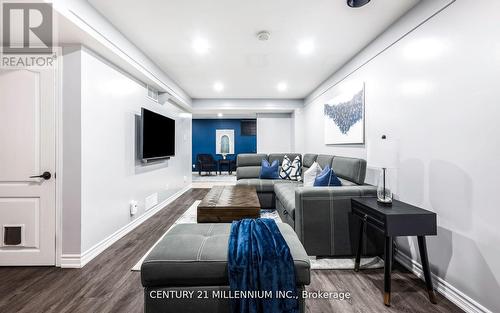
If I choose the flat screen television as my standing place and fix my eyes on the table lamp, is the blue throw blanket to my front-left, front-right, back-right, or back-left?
front-right

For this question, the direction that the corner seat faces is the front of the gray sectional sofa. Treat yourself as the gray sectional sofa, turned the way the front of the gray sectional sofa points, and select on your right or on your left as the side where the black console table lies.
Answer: on your left

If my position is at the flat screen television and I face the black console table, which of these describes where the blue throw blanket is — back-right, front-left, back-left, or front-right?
front-right

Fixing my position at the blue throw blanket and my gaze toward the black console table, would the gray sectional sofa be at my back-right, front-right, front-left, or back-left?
front-left

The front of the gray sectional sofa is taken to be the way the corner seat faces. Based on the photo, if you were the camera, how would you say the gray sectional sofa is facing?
facing the viewer and to the left of the viewer

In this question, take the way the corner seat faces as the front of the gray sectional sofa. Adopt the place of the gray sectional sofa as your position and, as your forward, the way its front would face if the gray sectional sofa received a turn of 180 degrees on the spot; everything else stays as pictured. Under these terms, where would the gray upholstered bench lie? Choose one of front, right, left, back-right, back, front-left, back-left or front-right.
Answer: back

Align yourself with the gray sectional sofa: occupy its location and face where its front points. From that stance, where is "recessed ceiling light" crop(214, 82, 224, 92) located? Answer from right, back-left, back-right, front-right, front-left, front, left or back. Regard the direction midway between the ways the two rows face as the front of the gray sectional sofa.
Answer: right

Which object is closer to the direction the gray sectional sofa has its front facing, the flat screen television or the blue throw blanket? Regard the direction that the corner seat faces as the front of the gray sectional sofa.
the blue throw blanket

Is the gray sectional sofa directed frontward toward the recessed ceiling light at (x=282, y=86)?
no
